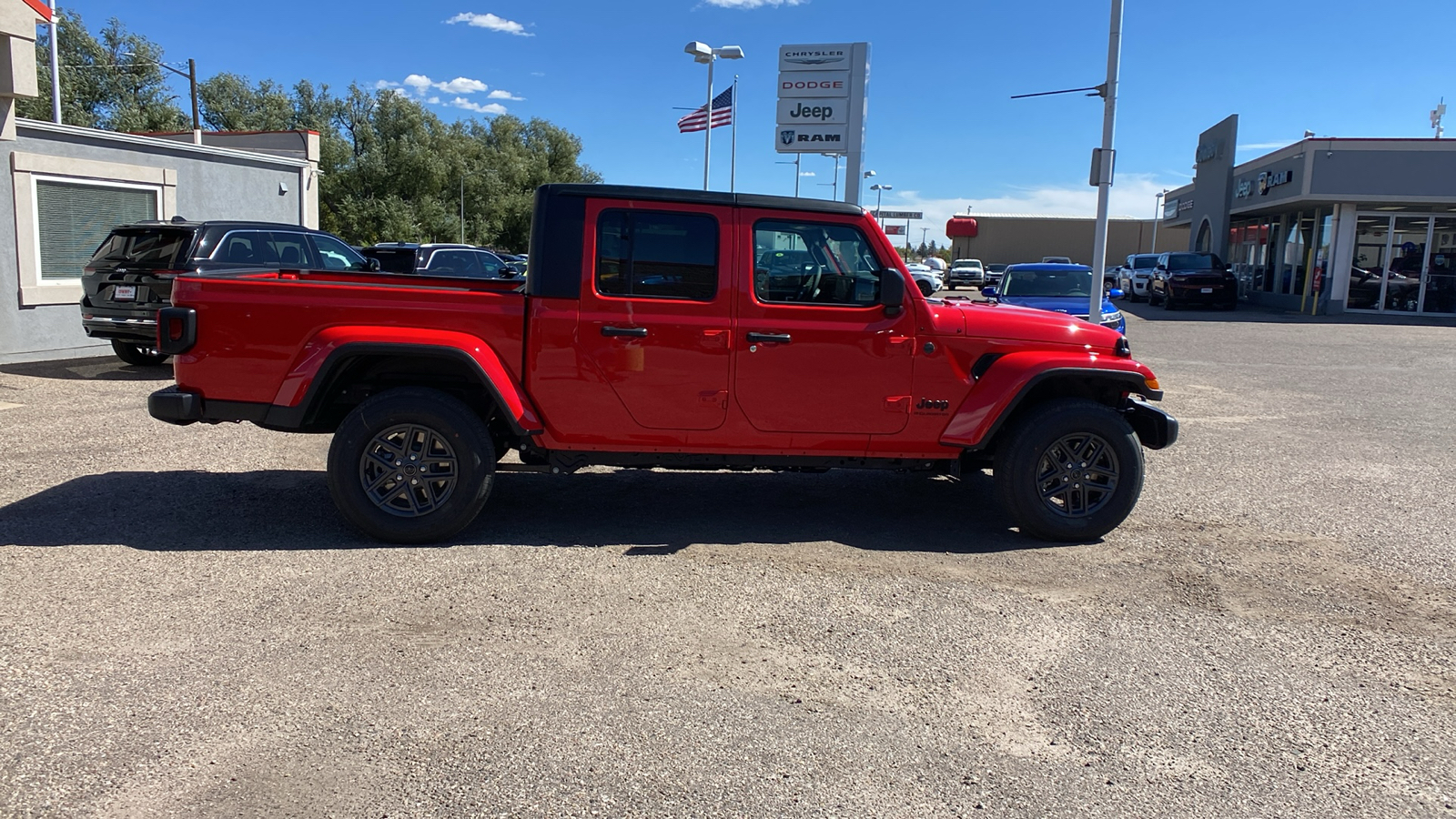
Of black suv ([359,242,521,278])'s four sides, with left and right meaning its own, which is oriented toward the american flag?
front

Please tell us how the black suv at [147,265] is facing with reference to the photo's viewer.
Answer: facing away from the viewer and to the right of the viewer

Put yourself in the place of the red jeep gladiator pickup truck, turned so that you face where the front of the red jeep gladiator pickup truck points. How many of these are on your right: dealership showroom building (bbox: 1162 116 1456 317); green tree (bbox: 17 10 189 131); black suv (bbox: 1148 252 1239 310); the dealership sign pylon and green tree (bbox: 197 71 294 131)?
0

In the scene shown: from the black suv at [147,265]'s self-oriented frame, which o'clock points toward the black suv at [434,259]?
the black suv at [434,259] is roughly at 12 o'clock from the black suv at [147,265].

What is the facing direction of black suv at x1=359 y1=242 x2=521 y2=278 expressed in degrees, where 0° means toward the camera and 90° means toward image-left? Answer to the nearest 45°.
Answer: approximately 225°

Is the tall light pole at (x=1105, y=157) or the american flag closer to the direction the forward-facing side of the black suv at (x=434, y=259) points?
the american flag

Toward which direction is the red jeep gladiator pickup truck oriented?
to the viewer's right

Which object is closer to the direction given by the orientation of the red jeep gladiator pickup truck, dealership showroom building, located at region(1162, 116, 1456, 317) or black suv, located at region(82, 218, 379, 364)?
the dealership showroom building

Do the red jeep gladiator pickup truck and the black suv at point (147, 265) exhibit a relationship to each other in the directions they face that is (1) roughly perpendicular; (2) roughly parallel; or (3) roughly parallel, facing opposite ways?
roughly perpendicular

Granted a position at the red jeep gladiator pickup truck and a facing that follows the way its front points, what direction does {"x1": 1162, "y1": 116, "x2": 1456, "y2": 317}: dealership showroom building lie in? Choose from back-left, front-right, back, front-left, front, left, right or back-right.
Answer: front-left

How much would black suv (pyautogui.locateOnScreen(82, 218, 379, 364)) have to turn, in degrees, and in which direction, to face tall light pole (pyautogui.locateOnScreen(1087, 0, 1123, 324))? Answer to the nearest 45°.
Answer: approximately 45° to its right

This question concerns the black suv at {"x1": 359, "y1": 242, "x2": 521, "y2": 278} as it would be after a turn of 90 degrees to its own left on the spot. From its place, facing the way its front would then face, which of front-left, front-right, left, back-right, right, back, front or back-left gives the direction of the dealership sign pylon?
back-right

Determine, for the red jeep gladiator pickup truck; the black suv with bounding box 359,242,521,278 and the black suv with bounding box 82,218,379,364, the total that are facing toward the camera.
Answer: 0

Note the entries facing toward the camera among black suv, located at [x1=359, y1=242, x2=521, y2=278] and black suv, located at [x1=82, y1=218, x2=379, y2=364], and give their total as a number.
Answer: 0

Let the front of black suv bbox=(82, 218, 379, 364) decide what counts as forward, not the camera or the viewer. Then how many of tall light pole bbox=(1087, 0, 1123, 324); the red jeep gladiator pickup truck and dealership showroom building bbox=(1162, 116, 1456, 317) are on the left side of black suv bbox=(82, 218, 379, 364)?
0

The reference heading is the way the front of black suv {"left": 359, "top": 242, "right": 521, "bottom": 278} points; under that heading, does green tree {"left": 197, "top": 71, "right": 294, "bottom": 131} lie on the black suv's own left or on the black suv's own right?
on the black suv's own left

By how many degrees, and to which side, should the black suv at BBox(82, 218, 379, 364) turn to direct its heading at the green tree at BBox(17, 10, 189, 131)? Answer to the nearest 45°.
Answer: approximately 45° to its left

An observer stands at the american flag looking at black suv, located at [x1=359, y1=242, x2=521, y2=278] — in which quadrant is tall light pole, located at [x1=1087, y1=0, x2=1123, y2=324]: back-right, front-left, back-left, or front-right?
front-left

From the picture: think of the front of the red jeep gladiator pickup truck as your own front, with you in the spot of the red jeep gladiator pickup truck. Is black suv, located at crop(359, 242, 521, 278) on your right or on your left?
on your left

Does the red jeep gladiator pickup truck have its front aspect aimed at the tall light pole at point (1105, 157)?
no
